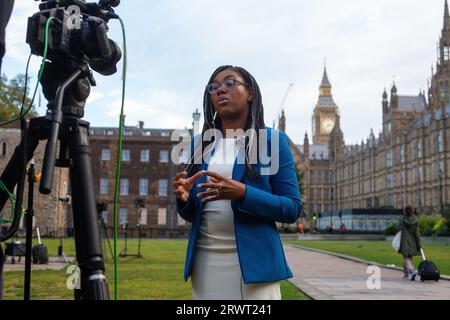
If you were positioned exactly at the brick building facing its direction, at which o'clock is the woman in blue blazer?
The woman in blue blazer is roughly at 12 o'clock from the brick building.

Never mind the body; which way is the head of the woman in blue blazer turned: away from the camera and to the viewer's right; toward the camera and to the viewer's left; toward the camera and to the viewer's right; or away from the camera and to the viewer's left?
toward the camera and to the viewer's left

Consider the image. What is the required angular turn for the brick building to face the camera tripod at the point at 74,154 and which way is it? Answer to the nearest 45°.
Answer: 0° — it already faces it

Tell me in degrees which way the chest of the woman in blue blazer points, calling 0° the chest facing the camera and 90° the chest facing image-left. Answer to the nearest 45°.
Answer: approximately 45°

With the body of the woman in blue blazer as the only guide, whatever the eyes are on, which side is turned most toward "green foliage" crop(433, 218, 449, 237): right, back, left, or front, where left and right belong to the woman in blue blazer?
back

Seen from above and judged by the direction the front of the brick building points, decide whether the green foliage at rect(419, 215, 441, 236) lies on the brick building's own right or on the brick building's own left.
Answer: on the brick building's own left

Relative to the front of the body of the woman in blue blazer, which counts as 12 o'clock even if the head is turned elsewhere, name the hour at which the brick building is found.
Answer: The brick building is roughly at 4 o'clock from the woman in blue blazer.

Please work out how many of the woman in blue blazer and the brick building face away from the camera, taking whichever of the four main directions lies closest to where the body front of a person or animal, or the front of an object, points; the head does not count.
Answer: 0

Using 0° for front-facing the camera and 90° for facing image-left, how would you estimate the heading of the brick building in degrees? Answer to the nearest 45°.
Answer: approximately 0°

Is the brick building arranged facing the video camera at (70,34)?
yes
